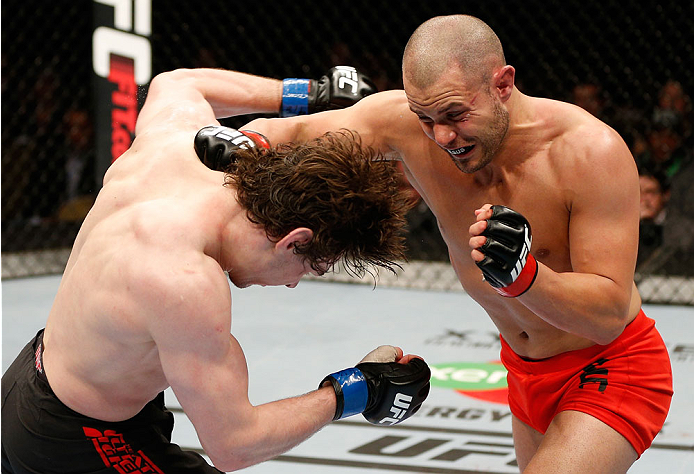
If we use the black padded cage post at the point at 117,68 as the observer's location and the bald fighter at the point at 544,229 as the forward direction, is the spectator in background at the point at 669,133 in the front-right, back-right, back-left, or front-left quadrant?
front-left

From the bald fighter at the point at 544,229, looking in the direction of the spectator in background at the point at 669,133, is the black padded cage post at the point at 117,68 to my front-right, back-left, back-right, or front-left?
front-left

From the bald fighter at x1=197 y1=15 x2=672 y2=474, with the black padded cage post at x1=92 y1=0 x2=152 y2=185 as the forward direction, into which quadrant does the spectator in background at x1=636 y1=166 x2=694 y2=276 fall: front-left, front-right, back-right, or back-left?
front-right

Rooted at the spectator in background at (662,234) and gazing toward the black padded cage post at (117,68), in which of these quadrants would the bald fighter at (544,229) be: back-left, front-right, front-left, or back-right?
front-left

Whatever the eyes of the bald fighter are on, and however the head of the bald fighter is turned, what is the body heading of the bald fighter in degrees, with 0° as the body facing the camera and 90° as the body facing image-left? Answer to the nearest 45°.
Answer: approximately 45°

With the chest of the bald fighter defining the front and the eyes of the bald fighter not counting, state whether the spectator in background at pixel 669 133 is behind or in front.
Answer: behind

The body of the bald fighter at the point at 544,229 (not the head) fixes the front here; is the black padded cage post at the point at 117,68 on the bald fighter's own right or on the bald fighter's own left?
on the bald fighter's own right

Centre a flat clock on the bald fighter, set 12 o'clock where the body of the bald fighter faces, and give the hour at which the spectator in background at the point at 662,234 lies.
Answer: The spectator in background is roughly at 5 o'clock from the bald fighter.

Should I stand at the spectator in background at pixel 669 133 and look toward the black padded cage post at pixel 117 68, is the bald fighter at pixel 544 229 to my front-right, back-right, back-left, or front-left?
front-left

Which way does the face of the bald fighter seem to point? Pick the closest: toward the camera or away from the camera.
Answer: toward the camera
